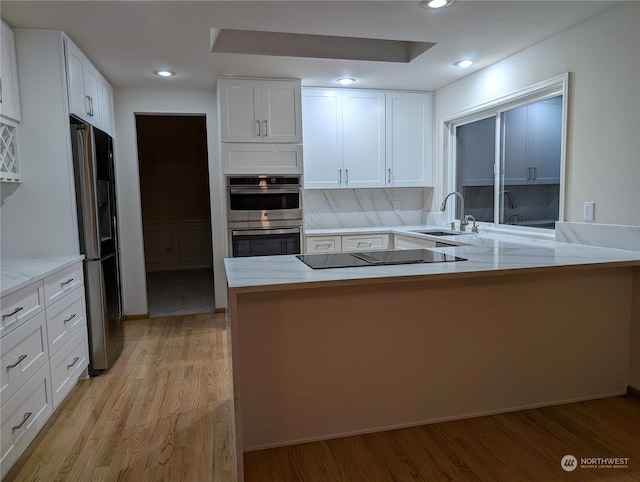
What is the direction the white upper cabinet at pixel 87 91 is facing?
to the viewer's right

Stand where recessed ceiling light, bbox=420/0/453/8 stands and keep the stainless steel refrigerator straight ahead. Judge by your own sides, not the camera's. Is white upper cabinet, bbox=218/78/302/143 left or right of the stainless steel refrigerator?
right

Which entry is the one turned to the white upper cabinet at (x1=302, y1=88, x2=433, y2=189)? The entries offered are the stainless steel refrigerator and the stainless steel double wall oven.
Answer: the stainless steel refrigerator

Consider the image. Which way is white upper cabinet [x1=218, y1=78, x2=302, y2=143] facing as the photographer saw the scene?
facing the viewer

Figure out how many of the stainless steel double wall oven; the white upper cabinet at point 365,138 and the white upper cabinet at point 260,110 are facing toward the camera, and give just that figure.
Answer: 3

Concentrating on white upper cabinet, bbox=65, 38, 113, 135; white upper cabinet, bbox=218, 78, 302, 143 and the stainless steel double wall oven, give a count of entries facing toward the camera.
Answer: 2

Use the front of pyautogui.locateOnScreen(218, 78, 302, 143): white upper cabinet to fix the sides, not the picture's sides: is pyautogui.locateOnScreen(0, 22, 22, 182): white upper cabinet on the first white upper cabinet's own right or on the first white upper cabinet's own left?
on the first white upper cabinet's own right

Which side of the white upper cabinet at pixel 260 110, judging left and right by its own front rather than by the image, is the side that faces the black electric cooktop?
front

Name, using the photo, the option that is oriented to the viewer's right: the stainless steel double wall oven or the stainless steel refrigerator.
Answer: the stainless steel refrigerator

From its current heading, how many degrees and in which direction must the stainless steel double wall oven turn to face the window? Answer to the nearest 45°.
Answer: approximately 90° to its left

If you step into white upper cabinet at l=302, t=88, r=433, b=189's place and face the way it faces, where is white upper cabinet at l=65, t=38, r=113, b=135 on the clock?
white upper cabinet at l=65, t=38, r=113, b=135 is roughly at 2 o'clock from white upper cabinet at l=302, t=88, r=433, b=189.

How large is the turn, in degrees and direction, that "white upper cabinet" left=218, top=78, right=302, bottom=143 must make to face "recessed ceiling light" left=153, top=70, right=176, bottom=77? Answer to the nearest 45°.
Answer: approximately 90° to its right

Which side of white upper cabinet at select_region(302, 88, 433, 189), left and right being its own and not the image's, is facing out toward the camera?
front

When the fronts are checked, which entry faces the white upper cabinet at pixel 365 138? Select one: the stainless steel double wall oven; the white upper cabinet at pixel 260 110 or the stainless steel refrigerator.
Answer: the stainless steel refrigerator

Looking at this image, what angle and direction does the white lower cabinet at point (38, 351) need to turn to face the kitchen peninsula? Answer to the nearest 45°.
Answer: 0° — it already faces it

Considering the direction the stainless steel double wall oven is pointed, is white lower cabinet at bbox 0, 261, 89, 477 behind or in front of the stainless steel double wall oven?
in front

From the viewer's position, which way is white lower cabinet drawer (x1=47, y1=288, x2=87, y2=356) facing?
facing the viewer and to the right of the viewer

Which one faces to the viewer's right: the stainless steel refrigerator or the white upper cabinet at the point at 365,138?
the stainless steel refrigerator

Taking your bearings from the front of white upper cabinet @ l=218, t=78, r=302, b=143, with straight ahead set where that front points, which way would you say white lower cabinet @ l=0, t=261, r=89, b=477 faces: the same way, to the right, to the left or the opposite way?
to the left

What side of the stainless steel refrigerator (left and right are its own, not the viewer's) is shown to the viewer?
right
